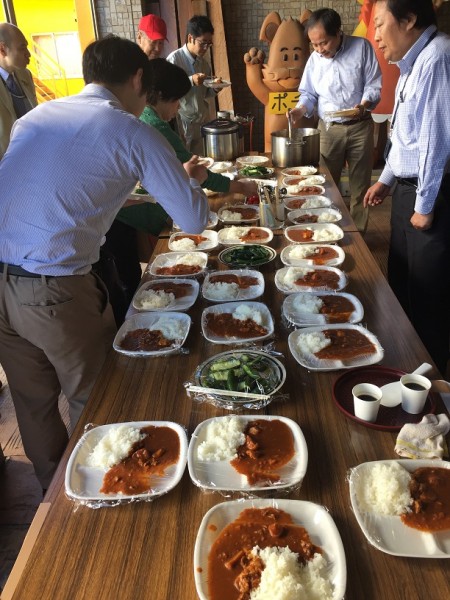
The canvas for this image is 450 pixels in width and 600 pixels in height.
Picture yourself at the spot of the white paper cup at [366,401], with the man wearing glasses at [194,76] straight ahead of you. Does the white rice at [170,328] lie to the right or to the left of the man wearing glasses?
left

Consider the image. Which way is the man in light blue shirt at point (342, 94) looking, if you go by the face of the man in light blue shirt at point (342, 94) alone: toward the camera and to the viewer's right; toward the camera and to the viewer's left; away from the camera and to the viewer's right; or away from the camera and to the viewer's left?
toward the camera and to the viewer's left

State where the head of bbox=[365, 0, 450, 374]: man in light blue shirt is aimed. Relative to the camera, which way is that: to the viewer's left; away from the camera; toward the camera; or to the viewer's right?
to the viewer's left

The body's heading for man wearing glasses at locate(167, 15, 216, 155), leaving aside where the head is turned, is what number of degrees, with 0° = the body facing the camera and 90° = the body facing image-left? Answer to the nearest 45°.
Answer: approximately 315°

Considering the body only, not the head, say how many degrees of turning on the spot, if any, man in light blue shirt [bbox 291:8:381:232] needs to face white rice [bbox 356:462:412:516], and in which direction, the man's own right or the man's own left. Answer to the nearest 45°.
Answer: approximately 45° to the man's own left

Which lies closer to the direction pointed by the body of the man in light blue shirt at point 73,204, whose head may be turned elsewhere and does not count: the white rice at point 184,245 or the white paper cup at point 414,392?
the white rice

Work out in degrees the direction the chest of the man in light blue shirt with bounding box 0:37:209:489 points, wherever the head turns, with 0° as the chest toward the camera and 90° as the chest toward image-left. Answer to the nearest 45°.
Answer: approximately 225°

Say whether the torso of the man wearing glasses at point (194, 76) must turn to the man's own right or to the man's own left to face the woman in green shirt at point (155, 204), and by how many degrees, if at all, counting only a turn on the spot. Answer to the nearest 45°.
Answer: approximately 45° to the man's own right

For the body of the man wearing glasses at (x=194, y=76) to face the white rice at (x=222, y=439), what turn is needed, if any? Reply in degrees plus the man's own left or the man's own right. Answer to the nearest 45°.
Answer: approximately 45° to the man's own right

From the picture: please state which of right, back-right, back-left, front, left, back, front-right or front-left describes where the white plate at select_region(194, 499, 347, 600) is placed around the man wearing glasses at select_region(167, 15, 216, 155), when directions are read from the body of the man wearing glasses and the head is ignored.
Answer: front-right

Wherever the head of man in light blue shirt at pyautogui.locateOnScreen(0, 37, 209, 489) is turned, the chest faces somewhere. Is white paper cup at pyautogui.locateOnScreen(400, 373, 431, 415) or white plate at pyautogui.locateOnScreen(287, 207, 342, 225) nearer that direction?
the white plate

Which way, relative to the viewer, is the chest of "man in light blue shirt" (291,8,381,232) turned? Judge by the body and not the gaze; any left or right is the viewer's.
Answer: facing the viewer and to the left of the viewer
